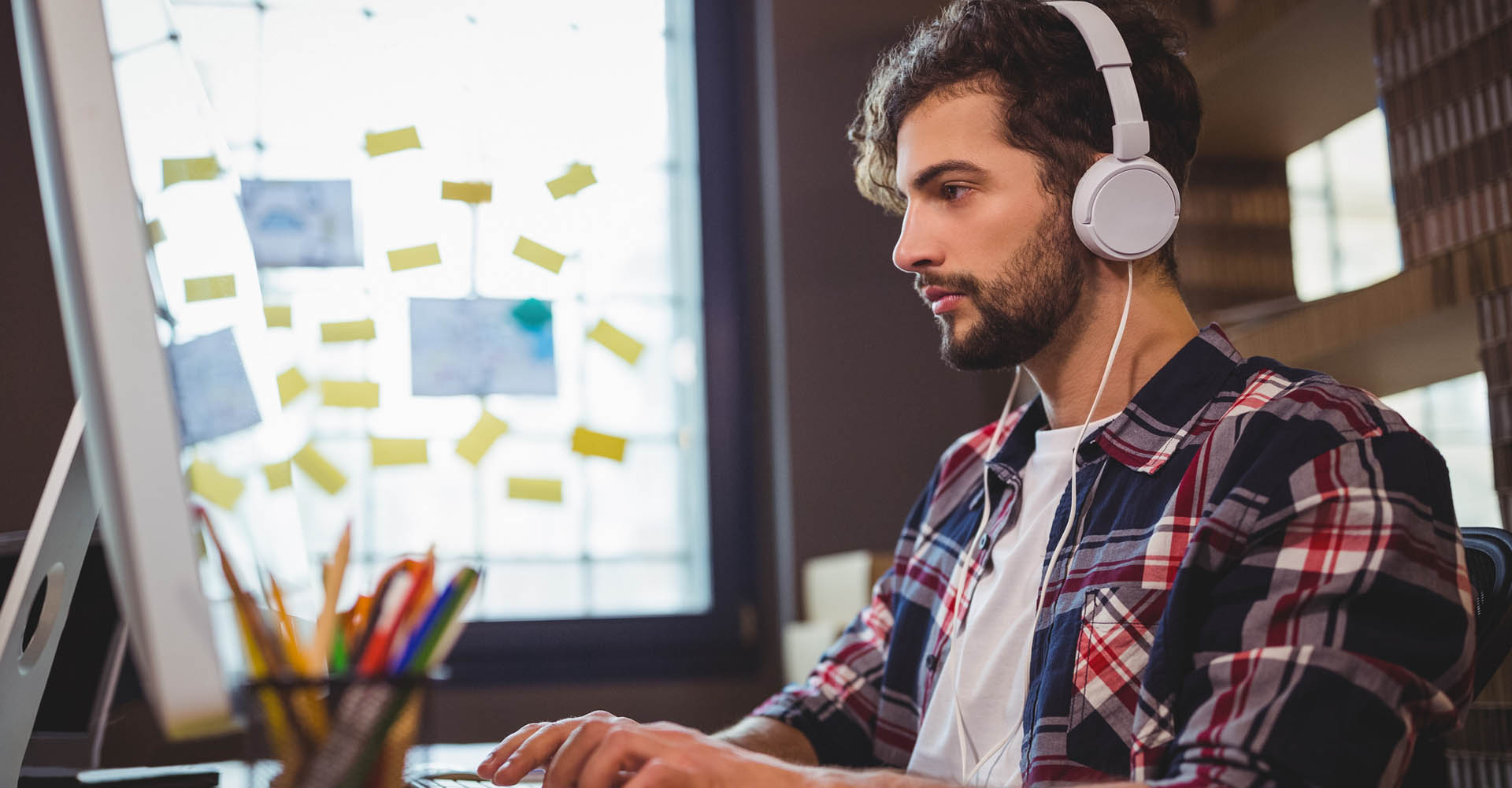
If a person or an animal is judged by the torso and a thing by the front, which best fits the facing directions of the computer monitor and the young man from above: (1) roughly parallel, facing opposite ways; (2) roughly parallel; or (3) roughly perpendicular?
roughly parallel, facing opposite ways

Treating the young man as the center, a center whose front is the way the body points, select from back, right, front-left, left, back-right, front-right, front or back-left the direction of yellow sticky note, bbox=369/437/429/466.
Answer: right

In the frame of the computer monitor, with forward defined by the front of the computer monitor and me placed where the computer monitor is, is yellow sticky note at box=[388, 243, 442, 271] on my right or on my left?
on my left

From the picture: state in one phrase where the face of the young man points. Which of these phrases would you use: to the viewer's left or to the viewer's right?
to the viewer's left

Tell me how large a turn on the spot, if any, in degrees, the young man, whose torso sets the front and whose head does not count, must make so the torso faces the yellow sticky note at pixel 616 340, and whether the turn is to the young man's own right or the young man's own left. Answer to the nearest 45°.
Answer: approximately 90° to the young man's own right

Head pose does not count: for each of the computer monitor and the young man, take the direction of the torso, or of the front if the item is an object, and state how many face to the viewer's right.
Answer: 1

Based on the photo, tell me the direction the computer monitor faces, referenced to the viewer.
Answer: facing to the right of the viewer

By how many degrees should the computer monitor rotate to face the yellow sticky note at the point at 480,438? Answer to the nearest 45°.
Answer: approximately 90° to its left

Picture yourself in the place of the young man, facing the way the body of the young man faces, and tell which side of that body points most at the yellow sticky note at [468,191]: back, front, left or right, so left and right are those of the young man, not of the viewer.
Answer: right

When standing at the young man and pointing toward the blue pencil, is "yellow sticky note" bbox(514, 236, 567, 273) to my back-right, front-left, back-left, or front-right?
back-right
